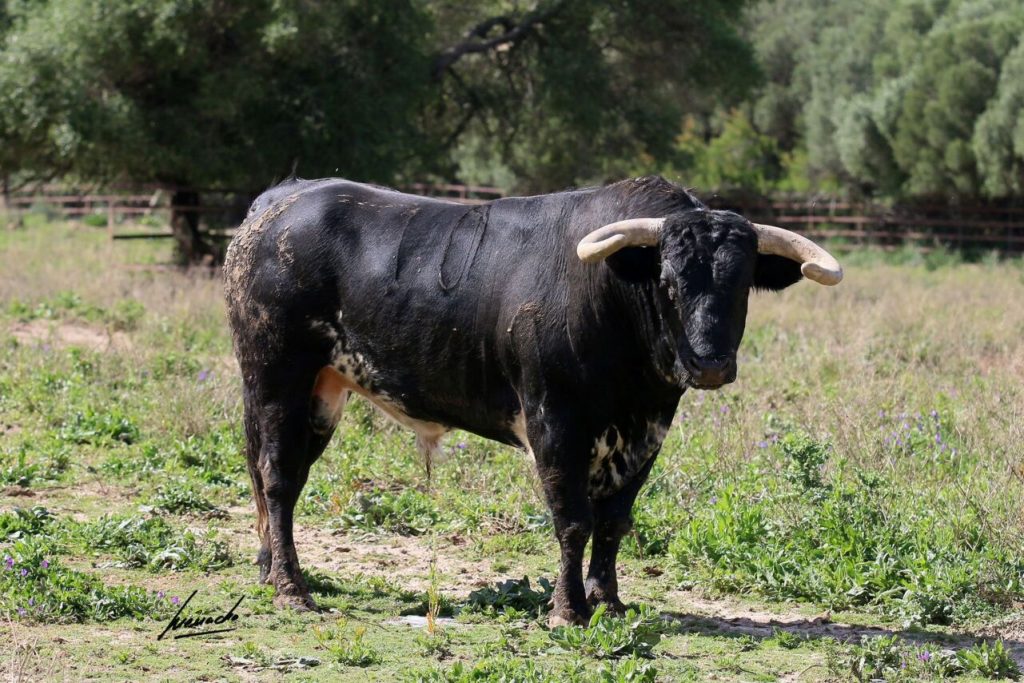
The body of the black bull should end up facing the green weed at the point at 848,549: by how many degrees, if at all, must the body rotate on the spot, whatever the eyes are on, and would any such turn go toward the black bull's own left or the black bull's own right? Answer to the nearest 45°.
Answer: approximately 45° to the black bull's own left

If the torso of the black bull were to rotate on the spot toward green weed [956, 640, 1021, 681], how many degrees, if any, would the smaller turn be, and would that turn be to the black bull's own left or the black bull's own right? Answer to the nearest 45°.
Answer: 0° — it already faces it

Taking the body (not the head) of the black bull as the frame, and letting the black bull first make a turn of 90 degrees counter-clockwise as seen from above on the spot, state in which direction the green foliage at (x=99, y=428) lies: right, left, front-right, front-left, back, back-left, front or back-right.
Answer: left

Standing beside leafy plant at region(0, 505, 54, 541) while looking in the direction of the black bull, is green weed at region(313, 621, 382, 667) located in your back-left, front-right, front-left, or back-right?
front-right

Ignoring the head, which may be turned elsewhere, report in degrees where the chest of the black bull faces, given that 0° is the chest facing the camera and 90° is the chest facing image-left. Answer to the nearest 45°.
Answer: approximately 315°

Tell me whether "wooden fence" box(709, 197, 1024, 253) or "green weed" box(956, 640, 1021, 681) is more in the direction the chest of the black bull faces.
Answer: the green weed

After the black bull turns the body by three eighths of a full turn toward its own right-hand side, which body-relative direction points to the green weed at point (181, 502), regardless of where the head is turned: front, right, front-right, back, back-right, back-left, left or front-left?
front-right

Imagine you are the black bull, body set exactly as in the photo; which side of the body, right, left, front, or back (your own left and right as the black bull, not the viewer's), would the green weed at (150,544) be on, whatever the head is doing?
back

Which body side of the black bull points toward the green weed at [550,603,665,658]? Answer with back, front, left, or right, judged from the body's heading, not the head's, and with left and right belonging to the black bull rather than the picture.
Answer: front

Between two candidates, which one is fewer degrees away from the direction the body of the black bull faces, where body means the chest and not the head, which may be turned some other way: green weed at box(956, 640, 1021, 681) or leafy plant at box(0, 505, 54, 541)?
the green weed

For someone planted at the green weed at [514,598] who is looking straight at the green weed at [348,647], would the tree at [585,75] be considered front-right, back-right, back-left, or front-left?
back-right
